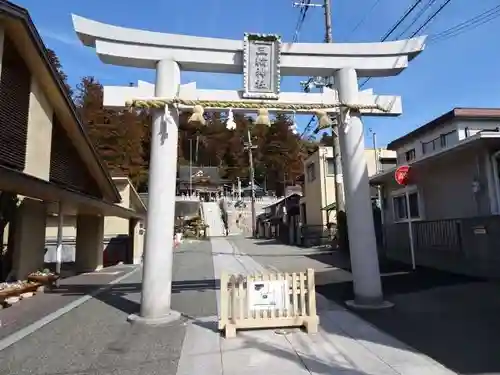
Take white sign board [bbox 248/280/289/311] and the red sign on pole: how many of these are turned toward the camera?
2

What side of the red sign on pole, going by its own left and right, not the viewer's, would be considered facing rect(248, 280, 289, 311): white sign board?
front

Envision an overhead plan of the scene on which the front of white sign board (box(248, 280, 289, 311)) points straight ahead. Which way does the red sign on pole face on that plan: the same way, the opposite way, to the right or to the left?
the same way

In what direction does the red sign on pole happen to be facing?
toward the camera

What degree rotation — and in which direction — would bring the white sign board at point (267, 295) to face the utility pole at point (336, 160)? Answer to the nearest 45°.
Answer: approximately 180°

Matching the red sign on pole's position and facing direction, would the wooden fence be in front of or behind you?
in front

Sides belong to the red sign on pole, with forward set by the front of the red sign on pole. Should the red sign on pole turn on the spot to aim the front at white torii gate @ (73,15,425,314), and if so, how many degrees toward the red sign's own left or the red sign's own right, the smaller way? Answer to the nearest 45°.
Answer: approximately 45° to the red sign's own right

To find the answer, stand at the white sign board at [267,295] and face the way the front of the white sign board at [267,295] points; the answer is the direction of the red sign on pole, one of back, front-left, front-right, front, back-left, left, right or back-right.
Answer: back-left

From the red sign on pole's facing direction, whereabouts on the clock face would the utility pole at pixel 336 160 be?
The utility pole is roughly at 5 o'clock from the red sign on pole.
